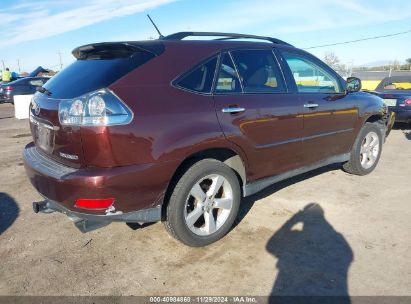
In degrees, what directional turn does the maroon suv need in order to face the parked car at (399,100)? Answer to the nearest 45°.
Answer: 0° — it already faces it

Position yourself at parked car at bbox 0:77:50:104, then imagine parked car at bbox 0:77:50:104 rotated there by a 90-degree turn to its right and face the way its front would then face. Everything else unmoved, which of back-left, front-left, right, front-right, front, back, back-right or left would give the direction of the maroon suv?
front-right

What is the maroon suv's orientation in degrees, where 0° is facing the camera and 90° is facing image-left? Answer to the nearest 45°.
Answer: approximately 225°
